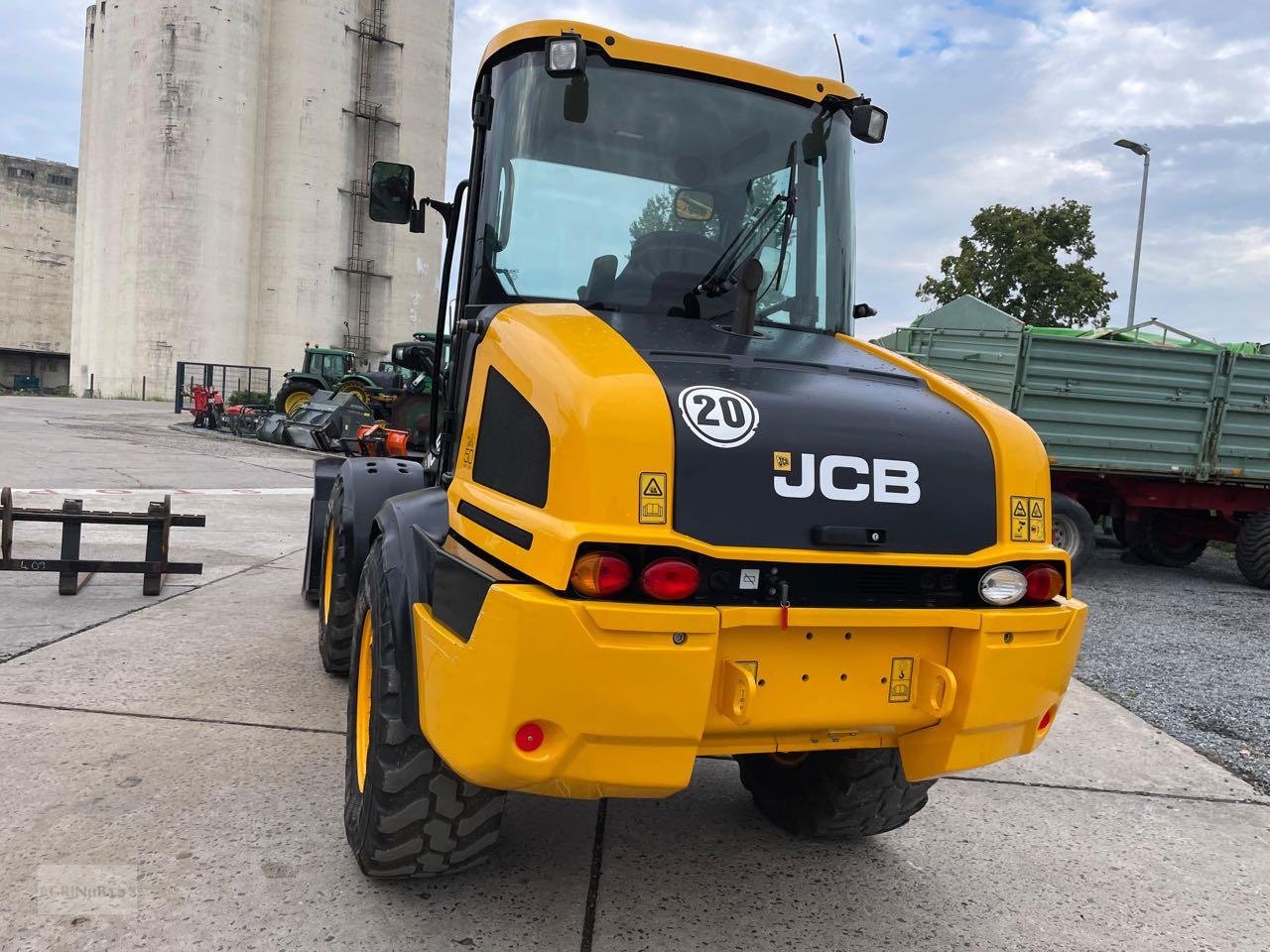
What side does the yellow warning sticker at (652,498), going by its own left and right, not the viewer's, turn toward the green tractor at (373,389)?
back

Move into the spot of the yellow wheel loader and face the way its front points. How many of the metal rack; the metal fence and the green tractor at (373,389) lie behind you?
0

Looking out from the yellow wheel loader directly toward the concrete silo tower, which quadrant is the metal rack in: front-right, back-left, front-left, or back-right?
front-left

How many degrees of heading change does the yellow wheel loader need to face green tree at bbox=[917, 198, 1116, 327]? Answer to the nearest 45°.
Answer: approximately 45° to its right

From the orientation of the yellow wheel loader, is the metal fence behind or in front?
in front

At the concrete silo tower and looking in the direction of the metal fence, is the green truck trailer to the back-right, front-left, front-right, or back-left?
front-left

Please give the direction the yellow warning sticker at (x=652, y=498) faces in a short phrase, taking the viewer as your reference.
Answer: facing the viewer

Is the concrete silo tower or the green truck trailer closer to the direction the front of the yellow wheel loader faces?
the concrete silo tower

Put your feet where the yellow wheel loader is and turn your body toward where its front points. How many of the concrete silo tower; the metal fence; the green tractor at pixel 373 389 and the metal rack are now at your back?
0

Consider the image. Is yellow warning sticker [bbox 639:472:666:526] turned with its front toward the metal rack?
no

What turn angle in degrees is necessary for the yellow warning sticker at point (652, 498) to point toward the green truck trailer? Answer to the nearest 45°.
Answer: approximately 135° to its left

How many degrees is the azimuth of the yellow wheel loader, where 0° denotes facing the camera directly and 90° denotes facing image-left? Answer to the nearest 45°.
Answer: approximately 135°

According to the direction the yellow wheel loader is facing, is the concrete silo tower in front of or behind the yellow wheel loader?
in front
